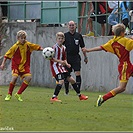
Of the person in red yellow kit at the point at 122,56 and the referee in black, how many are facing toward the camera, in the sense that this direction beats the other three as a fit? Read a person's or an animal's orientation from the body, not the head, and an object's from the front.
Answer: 1

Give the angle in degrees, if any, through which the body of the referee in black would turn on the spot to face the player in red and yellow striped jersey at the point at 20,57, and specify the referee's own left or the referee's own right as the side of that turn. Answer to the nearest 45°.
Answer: approximately 45° to the referee's own right

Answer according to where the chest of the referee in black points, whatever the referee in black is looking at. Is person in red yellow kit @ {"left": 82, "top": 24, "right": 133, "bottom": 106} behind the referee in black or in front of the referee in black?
in front
